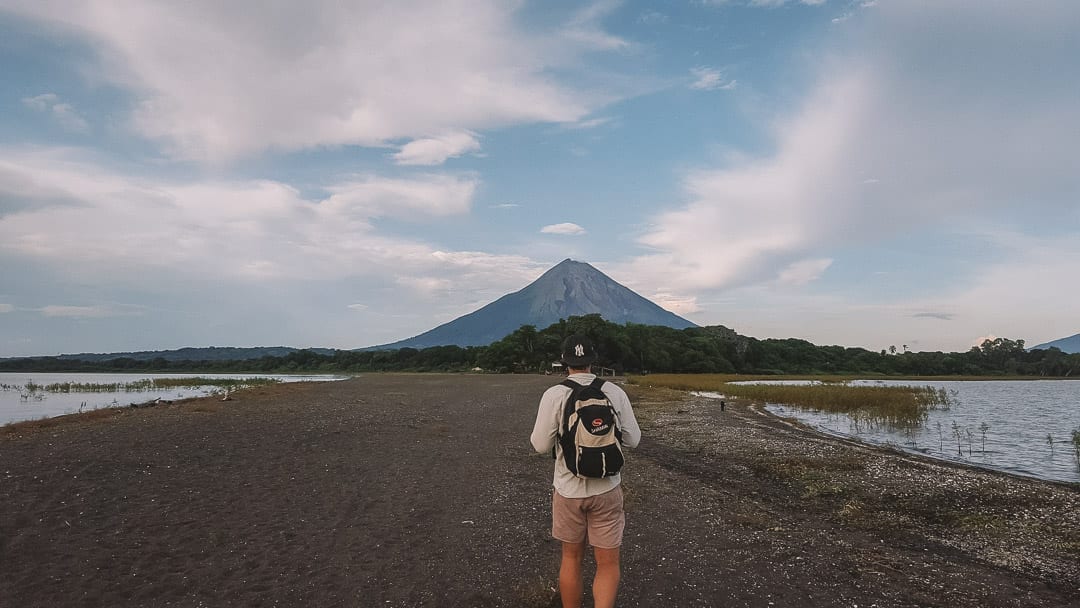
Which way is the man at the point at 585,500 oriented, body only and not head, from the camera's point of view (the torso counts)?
away from the camera
